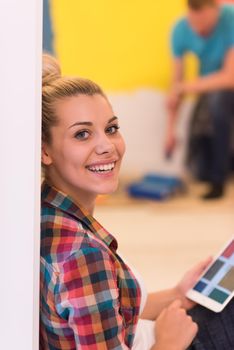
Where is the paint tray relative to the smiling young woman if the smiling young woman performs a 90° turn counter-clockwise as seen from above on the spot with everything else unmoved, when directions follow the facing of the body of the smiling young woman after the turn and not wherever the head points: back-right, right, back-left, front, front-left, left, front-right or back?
front

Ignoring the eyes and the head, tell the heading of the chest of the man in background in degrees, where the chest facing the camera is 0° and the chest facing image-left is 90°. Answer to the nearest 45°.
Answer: approximately 45°

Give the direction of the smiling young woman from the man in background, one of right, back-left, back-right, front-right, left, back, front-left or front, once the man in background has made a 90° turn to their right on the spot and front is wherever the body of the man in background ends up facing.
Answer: back-left

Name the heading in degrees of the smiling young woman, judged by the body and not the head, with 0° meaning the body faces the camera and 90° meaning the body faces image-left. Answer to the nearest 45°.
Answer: approximately 270°
